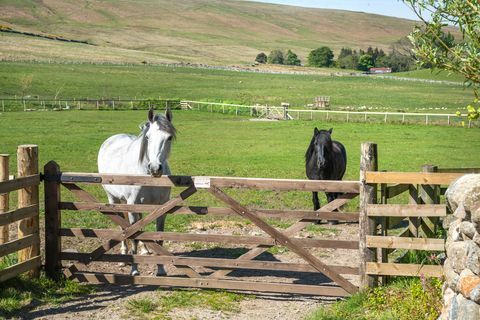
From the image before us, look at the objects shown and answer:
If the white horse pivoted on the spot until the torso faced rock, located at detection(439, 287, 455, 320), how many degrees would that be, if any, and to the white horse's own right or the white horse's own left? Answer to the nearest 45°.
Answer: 0° — it already faces it

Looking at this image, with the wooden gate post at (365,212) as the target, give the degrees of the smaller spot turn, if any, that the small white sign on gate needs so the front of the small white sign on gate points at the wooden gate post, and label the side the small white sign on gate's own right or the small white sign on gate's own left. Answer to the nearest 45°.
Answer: approximately 90° to the small white sign on gate's own left

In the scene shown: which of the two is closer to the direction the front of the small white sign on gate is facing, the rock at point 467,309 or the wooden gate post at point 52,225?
the rock

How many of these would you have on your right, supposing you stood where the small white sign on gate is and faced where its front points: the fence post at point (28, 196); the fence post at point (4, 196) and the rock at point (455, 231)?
2

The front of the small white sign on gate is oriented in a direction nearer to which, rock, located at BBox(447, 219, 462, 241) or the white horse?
the rock

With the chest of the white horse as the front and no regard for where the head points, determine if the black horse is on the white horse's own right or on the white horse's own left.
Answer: on the white horse's own left

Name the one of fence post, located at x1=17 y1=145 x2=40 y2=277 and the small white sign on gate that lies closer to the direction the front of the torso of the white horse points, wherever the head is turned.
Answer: the small white sign on gate

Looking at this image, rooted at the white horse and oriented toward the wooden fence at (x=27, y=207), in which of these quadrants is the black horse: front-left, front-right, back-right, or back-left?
back-right

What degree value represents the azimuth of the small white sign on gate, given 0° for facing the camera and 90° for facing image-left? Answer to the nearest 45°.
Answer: approximately 0°

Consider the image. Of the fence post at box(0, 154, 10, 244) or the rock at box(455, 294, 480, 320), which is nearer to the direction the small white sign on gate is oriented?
the rock
